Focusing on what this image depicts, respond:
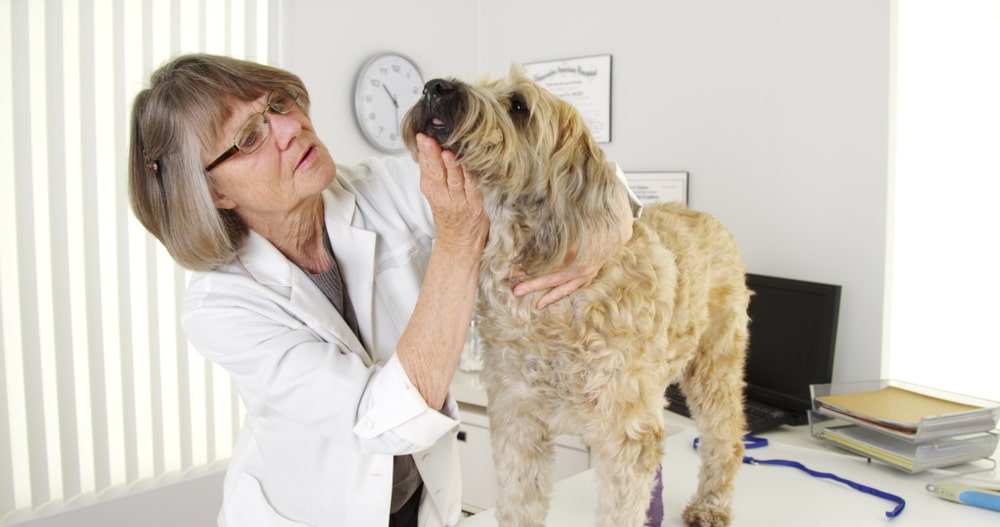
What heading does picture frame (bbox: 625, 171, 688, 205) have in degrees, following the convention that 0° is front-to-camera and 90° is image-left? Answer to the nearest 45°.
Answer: approximately 0°

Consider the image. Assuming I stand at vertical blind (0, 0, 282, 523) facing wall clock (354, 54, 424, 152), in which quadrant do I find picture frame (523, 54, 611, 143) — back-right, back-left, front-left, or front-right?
front-right

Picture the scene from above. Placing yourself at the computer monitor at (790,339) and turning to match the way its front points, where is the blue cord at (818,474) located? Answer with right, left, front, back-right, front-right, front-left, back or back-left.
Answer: front-left

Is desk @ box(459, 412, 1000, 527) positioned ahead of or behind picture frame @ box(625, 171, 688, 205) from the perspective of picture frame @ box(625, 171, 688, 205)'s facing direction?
ahead

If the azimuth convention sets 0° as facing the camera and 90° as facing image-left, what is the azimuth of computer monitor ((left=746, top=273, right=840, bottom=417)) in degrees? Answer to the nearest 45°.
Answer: approximately 45°

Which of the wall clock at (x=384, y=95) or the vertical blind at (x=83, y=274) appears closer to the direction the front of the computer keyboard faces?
the vertical blind

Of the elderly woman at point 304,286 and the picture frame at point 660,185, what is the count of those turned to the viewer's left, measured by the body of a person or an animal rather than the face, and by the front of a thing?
0

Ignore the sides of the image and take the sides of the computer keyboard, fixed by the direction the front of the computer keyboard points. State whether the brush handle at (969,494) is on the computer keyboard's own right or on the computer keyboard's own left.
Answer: on the computer keyboard's own left

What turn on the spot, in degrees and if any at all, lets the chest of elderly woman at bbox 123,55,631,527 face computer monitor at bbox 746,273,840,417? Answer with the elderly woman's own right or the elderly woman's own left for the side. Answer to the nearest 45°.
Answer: approximately 90° to the elderly woman's own left

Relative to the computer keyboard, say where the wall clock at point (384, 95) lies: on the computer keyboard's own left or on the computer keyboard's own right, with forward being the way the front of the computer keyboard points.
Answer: on the computer keyboard's own right

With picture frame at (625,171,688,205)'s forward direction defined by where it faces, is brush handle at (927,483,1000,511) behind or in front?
in front
